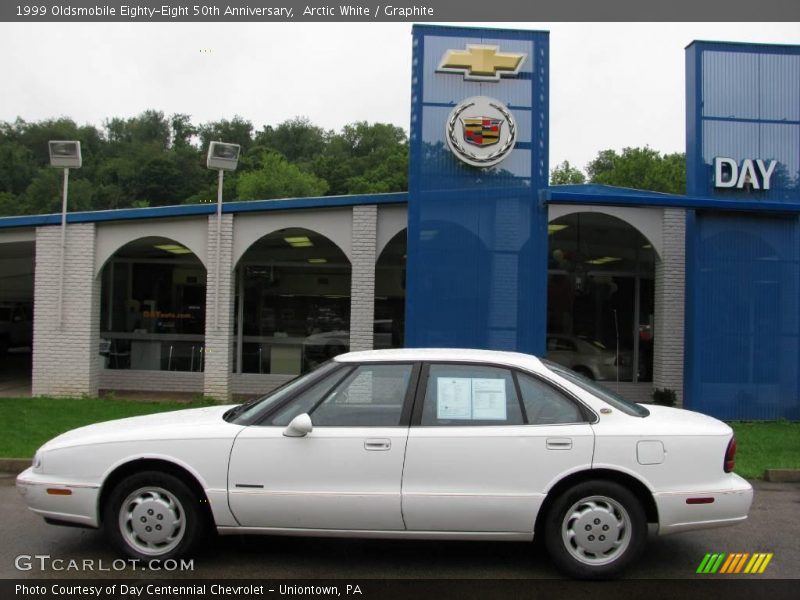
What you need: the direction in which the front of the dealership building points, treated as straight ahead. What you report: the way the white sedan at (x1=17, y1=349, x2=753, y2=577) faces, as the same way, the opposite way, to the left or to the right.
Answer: to the right

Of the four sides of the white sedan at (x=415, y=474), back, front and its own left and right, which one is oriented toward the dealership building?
right

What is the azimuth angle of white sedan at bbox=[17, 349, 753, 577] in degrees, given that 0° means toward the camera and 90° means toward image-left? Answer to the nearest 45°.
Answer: approximately 90°

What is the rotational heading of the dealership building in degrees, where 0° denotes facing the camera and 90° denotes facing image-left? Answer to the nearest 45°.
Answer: approximately 0°

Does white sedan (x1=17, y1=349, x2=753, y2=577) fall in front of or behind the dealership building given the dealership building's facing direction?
in front

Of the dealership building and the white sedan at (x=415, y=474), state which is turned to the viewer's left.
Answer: the white sedan

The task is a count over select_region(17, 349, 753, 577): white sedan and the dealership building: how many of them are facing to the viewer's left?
1
